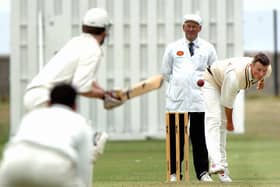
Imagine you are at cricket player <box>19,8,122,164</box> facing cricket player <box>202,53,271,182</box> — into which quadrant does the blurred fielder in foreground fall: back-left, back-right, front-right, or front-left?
back-right

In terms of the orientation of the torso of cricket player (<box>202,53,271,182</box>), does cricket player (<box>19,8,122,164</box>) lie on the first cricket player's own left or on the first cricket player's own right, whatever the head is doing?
on the first cricket player's own right

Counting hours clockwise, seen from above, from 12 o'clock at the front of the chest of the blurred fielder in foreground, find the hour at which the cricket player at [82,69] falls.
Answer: The cricket player is roughly at 11 o'clock from the blurred fielder in foreground.

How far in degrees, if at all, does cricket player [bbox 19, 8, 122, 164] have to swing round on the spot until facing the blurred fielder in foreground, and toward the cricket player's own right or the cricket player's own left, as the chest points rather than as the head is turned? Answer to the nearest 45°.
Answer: approximately 135° to the cricket player's own right

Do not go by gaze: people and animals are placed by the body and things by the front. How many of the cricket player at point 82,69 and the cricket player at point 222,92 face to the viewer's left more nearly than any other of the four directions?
0

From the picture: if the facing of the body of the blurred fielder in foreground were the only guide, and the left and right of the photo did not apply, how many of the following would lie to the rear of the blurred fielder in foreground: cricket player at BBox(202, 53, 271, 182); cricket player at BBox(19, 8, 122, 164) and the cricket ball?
0

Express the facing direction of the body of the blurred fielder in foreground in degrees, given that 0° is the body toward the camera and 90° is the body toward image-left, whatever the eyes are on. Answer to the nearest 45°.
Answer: approximately 225°

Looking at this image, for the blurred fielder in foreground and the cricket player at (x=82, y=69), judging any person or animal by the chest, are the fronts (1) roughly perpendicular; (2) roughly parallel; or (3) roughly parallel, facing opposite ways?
roughly parallel

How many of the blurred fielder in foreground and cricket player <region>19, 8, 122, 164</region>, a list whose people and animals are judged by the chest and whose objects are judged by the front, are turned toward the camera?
0
